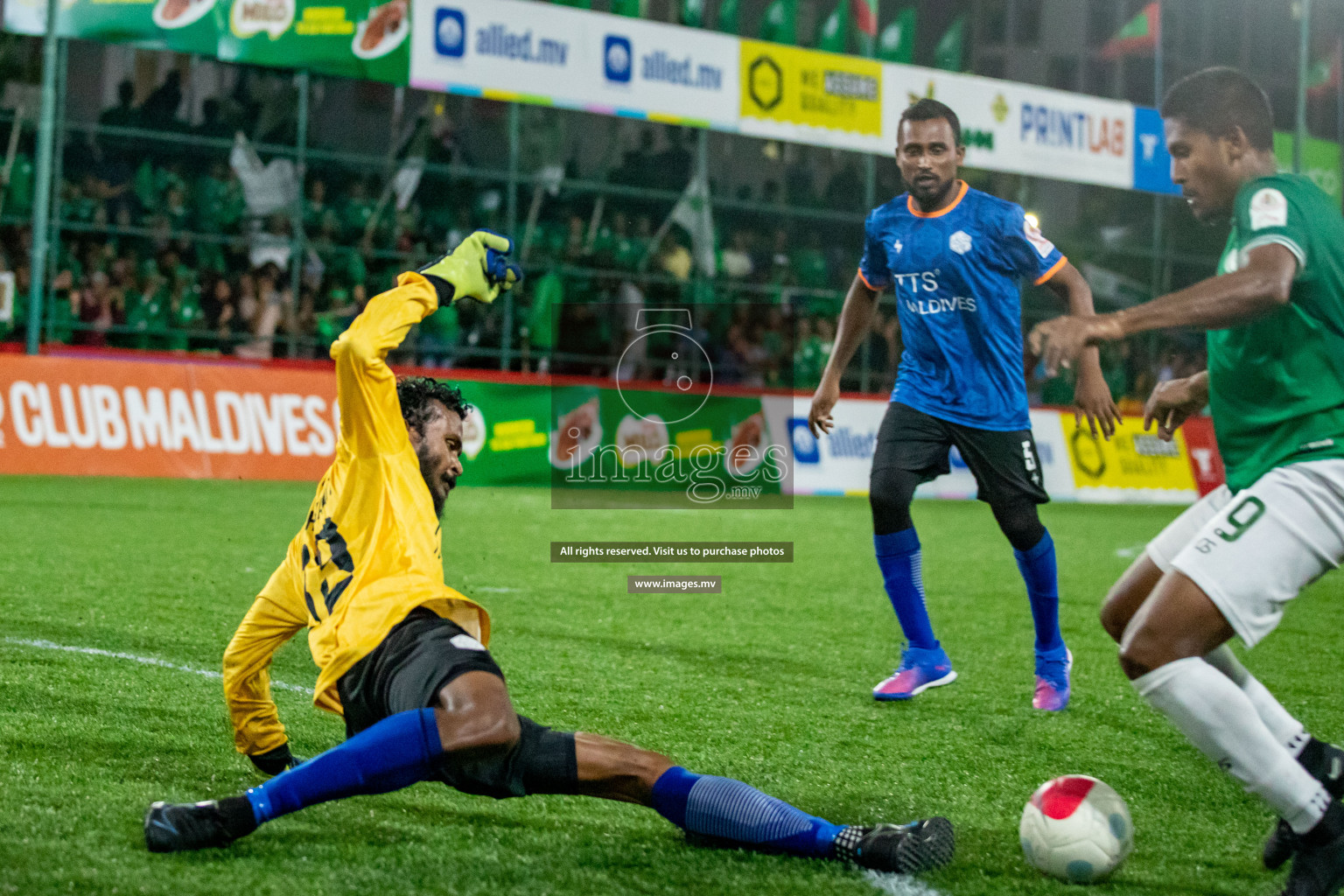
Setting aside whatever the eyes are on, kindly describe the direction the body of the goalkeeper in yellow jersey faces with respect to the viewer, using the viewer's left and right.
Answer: facing to the right of the viewer

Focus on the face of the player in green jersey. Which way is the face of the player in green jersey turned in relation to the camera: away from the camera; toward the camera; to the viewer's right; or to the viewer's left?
to the viewer's left

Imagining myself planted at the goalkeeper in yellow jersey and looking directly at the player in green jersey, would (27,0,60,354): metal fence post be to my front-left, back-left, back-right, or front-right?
back-left

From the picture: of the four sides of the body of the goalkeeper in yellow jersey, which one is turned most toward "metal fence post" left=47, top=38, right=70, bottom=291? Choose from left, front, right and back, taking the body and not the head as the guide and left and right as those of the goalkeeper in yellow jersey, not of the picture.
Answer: left

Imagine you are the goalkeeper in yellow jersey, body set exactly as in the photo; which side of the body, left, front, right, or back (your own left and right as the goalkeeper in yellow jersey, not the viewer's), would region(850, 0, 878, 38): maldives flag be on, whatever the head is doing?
left

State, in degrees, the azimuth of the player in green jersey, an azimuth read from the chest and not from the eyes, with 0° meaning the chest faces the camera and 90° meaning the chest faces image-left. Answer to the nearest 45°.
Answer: approximately 90°

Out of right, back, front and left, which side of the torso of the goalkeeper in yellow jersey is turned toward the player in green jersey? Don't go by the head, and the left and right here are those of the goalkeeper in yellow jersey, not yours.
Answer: front

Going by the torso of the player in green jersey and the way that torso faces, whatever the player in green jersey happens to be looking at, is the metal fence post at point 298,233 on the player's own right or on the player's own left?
on the player's own right

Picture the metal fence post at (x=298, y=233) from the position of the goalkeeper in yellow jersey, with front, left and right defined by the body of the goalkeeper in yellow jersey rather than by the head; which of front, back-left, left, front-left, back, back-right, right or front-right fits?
left

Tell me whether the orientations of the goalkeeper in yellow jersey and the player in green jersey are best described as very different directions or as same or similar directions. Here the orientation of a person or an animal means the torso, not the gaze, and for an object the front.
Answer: very different directions

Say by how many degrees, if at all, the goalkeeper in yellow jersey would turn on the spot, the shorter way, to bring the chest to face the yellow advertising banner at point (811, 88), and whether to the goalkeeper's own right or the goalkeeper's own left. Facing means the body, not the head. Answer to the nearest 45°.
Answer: approximately 90° to the goalkeeper's own left

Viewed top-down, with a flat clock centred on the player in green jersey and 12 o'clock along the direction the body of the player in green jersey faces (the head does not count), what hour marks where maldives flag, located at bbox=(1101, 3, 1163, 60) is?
The maldives flag is roughly at 3 o'clock from the player in green jersey.
